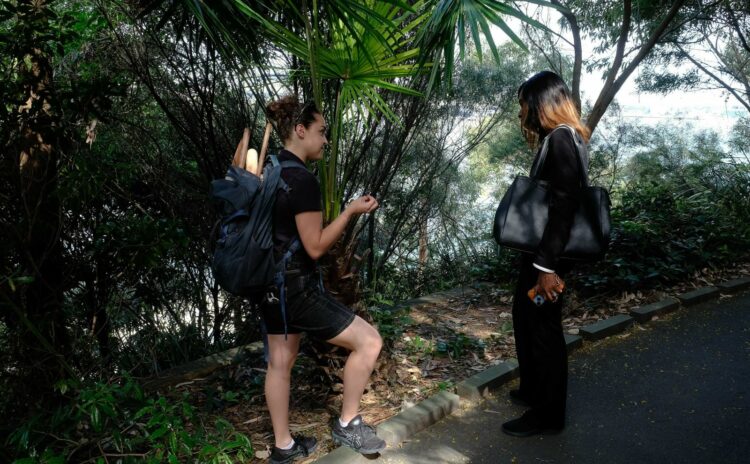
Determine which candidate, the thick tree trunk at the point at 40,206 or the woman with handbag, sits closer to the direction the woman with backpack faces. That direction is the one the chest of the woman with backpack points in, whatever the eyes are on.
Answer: the woman with handbag

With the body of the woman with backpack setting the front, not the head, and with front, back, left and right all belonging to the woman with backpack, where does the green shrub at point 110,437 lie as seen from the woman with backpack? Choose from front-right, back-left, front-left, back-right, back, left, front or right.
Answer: back

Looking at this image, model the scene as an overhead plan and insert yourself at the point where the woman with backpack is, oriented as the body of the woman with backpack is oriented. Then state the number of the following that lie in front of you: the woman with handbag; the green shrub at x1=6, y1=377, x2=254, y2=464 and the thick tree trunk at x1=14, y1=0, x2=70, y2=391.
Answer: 1

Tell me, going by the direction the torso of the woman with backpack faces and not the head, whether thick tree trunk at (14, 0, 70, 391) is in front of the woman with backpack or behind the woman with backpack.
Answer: behind

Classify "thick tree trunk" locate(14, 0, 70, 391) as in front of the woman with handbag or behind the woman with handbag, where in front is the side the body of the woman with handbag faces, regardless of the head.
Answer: in front

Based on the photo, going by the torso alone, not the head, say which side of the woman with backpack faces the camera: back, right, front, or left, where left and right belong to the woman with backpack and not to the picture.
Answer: right

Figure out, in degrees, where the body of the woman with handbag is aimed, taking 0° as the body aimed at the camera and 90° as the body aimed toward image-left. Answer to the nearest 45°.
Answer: approximately 90°

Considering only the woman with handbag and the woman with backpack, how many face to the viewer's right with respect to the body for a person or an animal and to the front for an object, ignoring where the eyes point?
1

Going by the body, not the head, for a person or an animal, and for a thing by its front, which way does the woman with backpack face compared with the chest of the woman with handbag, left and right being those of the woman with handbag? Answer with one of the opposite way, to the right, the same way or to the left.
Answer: the opposite way

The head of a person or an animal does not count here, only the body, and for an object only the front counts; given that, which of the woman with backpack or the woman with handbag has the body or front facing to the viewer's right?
the woman with backpack

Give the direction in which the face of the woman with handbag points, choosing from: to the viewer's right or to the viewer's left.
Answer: to the viewer's left

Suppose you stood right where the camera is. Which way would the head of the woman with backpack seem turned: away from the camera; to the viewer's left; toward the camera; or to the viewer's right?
to the viewer's right

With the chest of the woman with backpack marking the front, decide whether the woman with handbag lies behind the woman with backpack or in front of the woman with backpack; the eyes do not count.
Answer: in front

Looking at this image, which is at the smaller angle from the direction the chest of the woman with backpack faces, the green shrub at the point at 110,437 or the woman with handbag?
the woman with handbag

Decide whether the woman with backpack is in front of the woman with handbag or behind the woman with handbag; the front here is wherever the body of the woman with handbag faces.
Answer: in front
